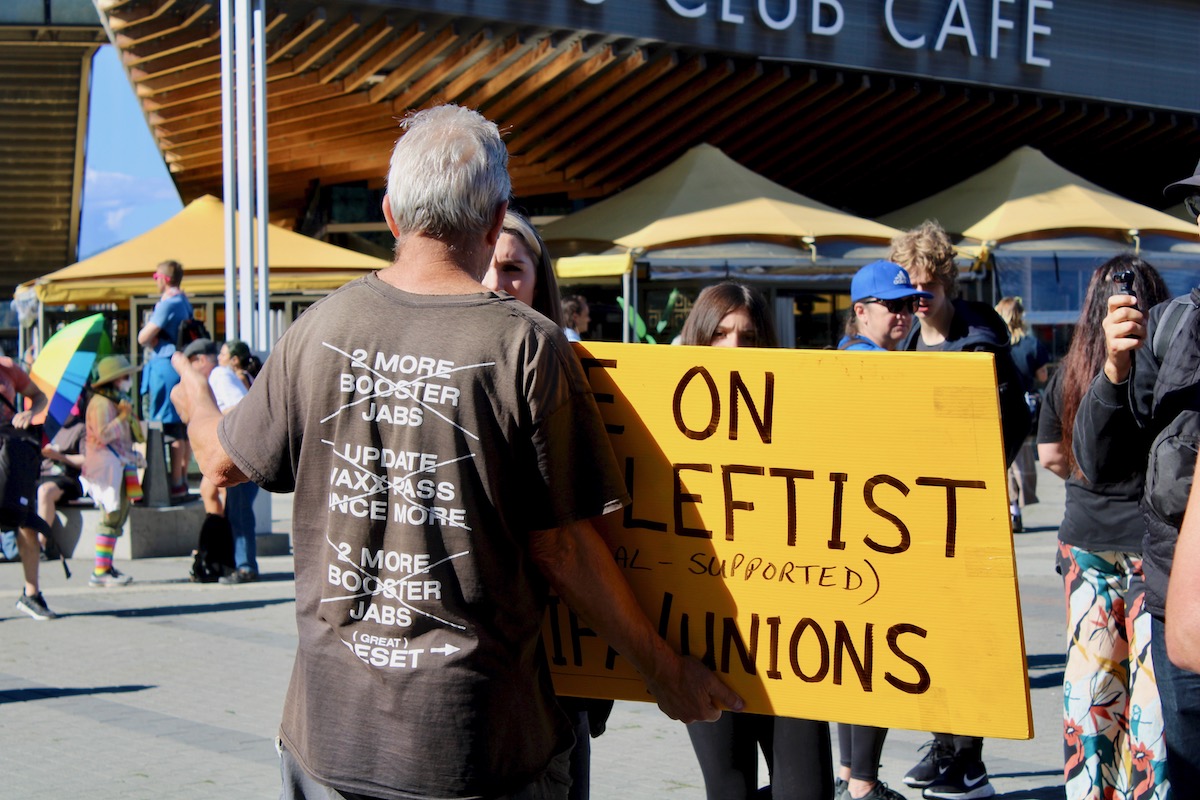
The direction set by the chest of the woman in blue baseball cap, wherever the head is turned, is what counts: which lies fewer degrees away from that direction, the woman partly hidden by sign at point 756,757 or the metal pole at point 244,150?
the woman partly hidden by sign

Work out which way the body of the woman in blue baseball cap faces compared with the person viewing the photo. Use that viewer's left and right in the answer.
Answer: facing the viewer and to the right of the viewer

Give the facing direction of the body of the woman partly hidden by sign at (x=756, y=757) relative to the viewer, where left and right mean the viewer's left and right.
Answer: facing the viewer

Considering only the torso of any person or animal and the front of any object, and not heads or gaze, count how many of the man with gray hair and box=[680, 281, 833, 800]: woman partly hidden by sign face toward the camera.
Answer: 1

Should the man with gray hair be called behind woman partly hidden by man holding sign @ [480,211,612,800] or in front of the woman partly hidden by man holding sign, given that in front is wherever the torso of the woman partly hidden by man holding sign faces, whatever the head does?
in front

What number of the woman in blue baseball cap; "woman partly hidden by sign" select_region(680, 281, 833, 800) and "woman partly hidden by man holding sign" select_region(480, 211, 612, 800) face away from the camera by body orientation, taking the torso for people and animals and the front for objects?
0

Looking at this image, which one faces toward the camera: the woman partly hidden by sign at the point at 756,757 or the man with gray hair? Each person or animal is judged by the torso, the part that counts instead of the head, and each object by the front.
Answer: the woman partly hidden by sign

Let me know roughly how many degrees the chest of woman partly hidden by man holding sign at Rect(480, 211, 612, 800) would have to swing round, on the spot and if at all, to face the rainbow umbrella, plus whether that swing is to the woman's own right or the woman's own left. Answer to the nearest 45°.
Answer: approximately 90° to the woman's own right

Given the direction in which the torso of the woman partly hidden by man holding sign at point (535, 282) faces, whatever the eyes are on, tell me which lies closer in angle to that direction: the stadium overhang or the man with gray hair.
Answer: the man with gray hair

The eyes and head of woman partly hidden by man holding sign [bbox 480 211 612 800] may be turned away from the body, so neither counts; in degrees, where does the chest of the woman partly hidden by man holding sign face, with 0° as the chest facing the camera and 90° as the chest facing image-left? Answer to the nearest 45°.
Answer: approximately 45°

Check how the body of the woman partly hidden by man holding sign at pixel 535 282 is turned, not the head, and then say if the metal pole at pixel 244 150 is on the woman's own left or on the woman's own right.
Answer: on the woman's own right

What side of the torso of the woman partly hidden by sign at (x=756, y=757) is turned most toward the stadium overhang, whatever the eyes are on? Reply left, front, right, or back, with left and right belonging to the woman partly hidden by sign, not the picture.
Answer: back

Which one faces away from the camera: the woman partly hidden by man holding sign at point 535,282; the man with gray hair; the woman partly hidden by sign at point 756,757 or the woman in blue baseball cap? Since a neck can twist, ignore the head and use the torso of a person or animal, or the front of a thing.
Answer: the man with gray hair

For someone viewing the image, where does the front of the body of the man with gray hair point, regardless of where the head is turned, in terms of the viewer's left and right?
facing away from the viewer

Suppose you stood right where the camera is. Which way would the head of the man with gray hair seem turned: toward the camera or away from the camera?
away from the camera

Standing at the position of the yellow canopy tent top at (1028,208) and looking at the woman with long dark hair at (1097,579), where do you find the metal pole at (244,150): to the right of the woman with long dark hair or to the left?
right

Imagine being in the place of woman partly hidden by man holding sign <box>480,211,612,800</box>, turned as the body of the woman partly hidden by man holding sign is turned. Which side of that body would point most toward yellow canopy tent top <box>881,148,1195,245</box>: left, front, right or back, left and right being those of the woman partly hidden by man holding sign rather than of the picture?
back
